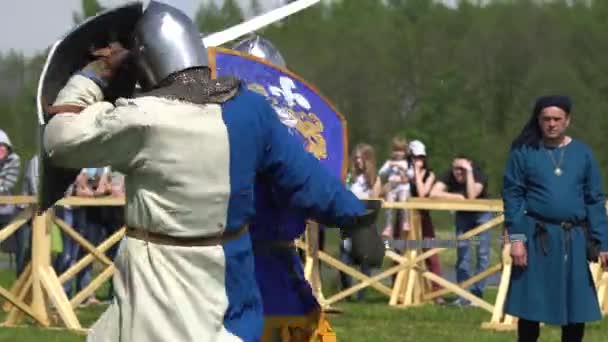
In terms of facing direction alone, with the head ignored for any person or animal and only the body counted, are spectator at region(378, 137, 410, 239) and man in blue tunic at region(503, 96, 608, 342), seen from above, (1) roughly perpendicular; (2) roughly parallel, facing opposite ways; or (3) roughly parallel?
roughly parallel

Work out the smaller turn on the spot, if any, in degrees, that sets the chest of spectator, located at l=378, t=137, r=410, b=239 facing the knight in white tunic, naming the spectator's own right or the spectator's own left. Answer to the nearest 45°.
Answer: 0° — they already face them

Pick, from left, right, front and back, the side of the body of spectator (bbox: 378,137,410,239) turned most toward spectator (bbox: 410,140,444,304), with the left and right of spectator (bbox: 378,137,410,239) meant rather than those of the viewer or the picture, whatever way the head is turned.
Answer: left

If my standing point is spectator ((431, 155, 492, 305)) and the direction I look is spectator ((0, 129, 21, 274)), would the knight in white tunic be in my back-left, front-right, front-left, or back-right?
front-left

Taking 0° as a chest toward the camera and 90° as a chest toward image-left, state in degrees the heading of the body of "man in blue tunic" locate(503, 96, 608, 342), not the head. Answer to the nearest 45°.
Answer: approximately 0°

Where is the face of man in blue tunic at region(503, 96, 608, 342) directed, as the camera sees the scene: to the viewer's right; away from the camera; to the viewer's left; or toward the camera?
toward the camera

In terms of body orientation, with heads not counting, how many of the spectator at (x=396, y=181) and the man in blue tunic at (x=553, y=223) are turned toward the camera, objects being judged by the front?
2

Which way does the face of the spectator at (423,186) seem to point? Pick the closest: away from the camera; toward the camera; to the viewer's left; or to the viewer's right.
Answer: toward the camera

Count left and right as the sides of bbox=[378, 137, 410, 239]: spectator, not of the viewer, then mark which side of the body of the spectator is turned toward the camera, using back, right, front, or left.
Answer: front

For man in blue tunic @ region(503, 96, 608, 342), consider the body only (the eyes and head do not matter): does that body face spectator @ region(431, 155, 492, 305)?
no

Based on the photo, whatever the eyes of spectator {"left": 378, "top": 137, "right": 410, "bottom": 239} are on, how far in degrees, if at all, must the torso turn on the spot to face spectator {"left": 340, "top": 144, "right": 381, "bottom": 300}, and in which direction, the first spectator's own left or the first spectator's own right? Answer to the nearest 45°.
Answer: approximately 90° to the first spectator's own right

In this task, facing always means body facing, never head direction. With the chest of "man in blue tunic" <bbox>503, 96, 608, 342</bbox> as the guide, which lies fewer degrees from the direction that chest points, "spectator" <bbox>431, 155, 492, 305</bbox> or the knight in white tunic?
the knight in white tunic

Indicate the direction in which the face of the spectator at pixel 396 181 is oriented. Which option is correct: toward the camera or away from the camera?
toward the camera

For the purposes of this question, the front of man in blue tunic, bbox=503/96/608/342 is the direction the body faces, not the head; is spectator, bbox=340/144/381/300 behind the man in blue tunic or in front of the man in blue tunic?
behind

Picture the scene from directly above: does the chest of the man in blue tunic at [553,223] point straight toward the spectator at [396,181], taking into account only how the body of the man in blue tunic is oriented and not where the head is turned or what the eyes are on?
no
